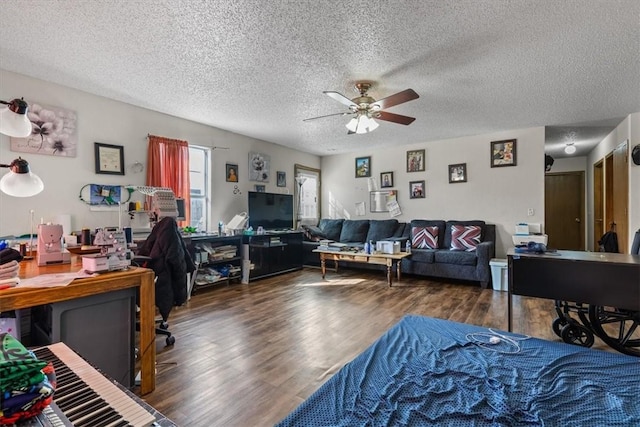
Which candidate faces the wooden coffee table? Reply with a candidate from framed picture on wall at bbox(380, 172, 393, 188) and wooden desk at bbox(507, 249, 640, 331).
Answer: the framed picture on wall

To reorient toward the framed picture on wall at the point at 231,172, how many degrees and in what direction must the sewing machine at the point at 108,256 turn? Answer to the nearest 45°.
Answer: approximately 90° to its left

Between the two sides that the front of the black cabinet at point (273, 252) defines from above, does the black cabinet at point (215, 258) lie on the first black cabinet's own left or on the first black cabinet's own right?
on the first black cabinet's own right

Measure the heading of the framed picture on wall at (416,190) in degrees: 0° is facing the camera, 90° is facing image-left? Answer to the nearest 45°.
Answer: approximately 0°

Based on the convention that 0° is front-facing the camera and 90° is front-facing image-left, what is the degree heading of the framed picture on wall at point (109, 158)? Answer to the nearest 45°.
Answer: approximately 315°

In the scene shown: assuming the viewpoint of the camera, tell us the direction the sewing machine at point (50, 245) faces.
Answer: facing to the right of the viewer

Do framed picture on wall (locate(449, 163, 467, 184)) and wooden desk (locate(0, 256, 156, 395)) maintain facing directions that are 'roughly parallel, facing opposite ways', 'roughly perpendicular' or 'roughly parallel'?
roughly perpendicular
